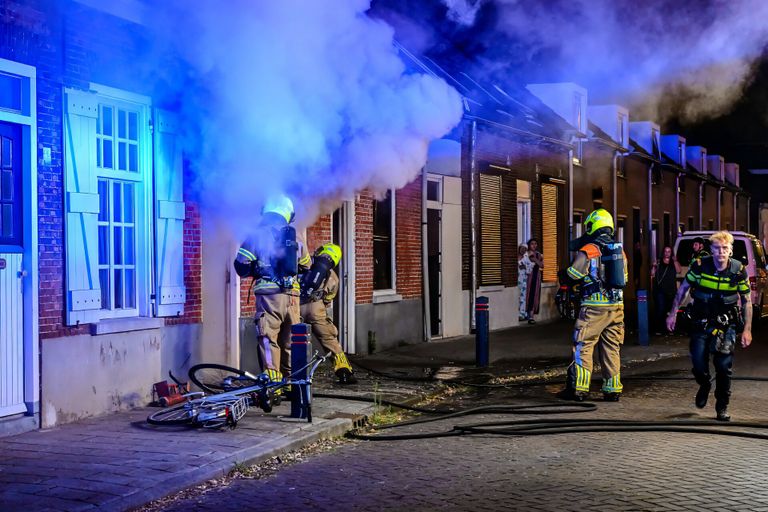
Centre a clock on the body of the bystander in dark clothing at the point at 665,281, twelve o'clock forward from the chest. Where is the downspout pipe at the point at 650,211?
The downspout pipe is roughly at 6 o'clock from the bystander in dark clothing.

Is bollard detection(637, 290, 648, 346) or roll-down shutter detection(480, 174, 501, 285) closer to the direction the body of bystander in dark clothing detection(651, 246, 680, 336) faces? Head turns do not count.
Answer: the bollard

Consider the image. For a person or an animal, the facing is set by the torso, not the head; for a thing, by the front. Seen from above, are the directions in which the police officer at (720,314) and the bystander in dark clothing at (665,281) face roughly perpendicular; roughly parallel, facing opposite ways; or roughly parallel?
roughly parallel

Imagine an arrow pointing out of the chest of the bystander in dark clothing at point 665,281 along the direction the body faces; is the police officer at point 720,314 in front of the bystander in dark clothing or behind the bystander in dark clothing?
in front

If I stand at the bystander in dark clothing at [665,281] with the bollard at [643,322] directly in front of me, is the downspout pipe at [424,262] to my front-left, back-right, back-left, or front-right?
front-right

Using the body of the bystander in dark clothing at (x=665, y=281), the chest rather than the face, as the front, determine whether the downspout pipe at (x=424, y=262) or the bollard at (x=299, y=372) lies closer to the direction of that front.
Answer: the bollard

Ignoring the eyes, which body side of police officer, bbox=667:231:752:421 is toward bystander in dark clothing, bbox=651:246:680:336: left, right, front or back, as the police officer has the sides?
back

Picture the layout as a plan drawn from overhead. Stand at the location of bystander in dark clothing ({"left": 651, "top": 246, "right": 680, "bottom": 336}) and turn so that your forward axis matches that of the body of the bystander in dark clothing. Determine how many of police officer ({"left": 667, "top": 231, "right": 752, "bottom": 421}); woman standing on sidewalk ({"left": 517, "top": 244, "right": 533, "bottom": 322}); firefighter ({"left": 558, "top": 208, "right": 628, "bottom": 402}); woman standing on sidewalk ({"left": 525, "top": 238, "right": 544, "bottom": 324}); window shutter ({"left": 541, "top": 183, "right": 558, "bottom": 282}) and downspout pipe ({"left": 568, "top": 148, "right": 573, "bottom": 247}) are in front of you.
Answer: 2

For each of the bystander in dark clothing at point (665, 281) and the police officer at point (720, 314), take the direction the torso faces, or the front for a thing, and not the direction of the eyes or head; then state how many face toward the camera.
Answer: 2

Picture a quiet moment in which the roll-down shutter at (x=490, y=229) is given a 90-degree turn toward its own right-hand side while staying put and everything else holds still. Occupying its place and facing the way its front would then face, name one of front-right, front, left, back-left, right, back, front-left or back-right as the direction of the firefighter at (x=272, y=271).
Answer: front-left

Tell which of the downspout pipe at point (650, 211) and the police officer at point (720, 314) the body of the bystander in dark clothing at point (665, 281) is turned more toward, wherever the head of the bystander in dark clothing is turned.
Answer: the police officer

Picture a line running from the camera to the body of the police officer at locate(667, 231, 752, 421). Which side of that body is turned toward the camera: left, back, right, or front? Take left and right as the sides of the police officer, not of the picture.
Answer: front

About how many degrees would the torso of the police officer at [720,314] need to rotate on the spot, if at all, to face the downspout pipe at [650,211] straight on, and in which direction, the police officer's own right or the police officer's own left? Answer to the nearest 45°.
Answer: approximately 180°

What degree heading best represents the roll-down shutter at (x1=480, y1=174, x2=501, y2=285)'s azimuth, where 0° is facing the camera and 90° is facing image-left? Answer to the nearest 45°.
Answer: approximately 315°

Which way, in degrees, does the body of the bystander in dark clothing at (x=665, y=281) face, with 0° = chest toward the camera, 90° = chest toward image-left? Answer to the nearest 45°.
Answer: approximately 0°
